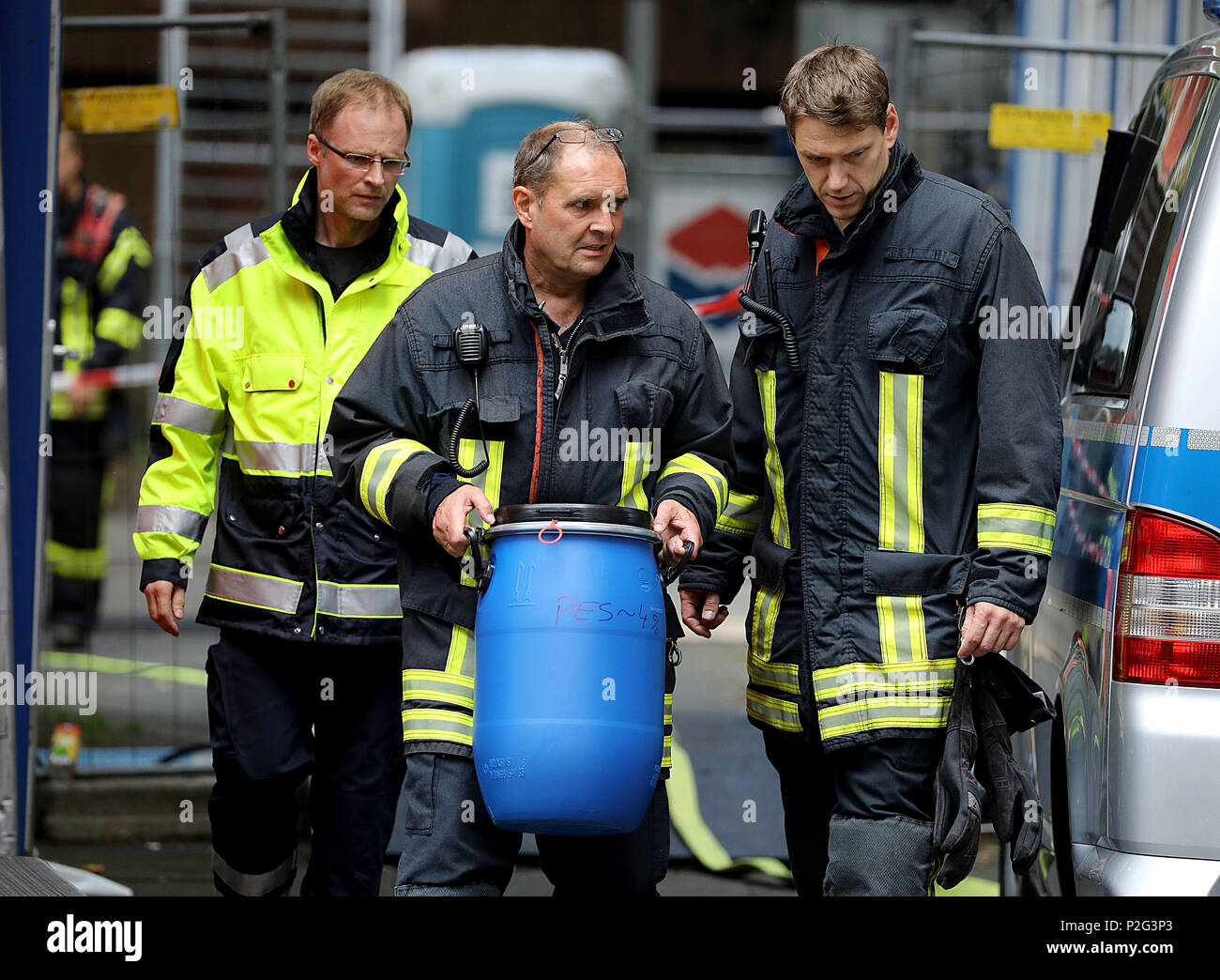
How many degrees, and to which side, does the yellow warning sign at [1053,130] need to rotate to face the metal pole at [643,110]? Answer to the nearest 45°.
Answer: approximately 135° to its right

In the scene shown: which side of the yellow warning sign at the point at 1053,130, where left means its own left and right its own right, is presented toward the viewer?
front

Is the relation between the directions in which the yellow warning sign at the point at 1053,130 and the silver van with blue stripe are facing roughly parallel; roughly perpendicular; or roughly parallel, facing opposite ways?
roughly parallel, facing opposite ways

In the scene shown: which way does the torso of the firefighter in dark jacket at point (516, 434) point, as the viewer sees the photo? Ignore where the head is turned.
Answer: toward the camera

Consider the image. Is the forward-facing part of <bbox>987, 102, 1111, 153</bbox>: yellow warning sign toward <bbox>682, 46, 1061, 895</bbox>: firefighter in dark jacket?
yes

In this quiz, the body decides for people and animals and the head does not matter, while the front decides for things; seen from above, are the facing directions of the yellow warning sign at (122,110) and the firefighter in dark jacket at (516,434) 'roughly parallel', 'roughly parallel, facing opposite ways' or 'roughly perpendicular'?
roughly parallel

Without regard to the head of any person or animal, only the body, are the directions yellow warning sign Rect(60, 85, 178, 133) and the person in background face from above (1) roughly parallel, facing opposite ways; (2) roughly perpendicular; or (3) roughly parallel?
roughly parallel

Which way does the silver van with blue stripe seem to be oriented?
away from the camera

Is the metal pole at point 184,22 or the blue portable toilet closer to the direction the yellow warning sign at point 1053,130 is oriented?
the metal pole

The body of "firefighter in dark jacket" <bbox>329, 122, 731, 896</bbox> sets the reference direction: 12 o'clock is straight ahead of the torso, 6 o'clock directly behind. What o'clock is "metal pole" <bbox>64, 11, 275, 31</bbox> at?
The metal pole is roughly at 5 o'clock from the firefighter in dark jacket.

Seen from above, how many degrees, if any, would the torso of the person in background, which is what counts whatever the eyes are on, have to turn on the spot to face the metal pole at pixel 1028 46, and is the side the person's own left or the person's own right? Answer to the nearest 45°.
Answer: approximately 45° to the person's own left

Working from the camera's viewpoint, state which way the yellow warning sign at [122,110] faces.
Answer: facing the viewer

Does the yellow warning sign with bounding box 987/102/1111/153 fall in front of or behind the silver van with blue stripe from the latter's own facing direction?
in front

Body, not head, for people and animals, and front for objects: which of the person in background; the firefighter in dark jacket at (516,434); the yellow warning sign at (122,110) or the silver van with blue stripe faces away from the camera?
the silver van with blue stripe
